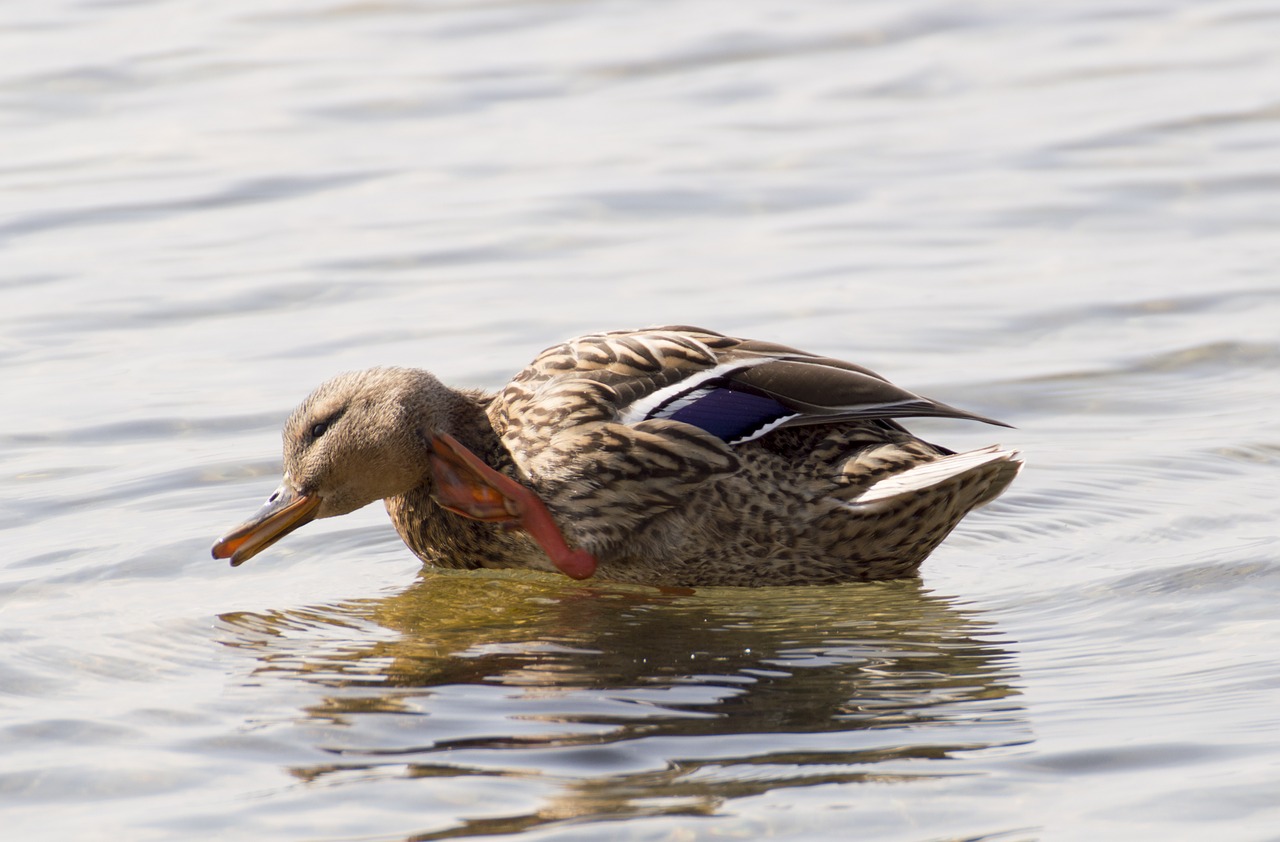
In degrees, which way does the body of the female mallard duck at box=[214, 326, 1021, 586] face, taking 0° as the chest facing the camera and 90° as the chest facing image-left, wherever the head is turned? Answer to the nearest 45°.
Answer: approximately 90°
